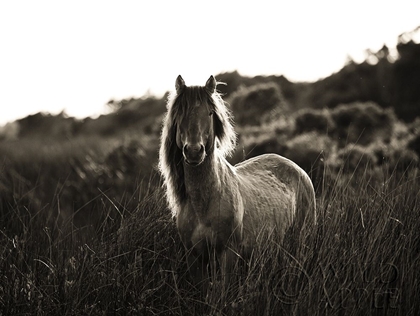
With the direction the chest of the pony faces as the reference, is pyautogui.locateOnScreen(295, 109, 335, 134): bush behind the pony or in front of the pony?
behind

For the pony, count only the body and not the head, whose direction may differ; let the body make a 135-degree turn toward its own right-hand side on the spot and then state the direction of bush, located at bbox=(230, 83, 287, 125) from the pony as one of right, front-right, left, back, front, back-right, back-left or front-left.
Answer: front

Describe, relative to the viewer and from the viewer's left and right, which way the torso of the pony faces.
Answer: facing the viewer and to the left of the viewer

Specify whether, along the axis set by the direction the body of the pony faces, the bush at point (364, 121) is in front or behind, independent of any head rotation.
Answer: behind

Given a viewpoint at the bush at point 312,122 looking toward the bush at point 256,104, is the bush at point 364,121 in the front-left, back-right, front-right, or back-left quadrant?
back-right
